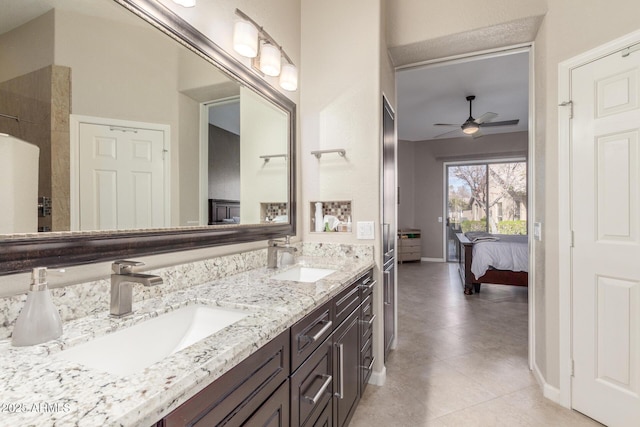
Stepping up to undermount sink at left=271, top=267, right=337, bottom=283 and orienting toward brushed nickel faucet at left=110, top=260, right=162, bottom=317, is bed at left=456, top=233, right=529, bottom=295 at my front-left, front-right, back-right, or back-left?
back-left

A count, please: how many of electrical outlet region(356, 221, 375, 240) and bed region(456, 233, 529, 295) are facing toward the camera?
1

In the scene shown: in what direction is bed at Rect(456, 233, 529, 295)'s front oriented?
to the viewer's left

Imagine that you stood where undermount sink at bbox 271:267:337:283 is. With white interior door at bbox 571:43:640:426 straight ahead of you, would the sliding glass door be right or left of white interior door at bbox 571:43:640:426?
left

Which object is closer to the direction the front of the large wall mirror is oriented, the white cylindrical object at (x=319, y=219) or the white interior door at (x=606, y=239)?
the white interior door

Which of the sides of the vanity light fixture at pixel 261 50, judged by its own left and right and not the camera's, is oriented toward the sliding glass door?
left

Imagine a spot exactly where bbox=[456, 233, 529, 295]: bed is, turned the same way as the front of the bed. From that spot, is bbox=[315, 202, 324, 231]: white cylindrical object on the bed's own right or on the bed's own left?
on the bed's own left

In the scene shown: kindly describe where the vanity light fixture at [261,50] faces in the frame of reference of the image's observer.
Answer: facing the viewer and to the right of the viewer

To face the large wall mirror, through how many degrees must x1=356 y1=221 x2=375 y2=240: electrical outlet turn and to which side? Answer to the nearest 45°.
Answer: approximately 45° to its right
